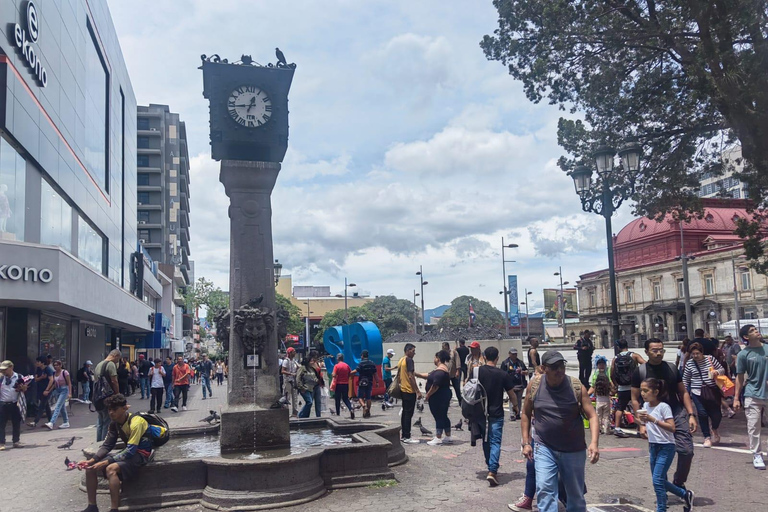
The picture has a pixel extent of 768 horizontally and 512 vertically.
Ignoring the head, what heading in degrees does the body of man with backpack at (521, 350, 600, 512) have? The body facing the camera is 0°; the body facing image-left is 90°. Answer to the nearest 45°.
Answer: approximately 0°

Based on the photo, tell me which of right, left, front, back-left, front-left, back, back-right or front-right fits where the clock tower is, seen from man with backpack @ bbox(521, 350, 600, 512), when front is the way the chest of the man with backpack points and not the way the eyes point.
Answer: back-right

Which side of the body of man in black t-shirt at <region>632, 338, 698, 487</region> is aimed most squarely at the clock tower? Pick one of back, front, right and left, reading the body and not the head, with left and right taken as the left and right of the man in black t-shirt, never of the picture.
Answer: right

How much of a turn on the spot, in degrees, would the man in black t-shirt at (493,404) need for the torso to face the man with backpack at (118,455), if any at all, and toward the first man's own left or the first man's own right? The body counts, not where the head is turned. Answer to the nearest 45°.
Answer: approximately 90° to the first man's own left

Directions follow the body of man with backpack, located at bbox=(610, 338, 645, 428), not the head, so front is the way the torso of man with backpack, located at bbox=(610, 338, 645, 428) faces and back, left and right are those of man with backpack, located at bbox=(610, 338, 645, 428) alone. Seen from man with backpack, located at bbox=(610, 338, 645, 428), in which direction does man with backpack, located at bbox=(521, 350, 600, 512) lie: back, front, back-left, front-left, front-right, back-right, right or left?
back

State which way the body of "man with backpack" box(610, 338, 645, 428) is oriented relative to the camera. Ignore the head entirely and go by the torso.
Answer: away from the camera
